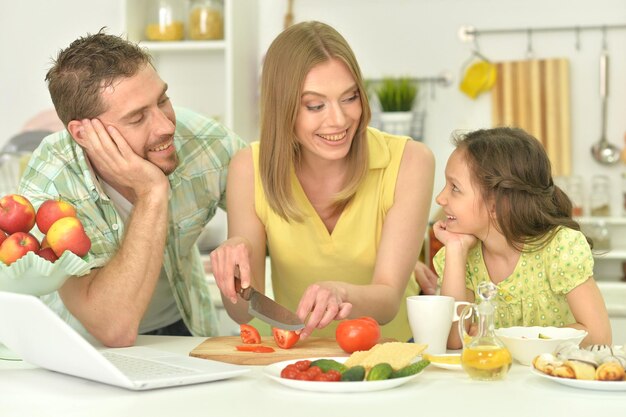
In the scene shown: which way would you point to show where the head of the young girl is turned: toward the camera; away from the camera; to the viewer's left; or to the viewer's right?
to the viewer's left

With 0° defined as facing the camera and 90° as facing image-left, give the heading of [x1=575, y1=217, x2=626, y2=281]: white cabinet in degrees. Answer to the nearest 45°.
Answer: approximately 0°

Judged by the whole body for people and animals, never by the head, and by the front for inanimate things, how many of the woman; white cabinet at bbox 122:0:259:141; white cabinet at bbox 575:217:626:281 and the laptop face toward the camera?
3

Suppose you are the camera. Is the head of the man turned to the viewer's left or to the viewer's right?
to the viewer's right

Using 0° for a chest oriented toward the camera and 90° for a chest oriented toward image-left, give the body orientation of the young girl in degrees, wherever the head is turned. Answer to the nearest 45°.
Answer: approximately 45°

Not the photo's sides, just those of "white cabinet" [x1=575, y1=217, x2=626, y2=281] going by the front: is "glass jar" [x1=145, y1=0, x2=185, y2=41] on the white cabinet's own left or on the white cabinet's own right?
on the white cabinet's own right

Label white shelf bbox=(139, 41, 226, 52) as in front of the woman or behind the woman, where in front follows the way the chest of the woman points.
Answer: behind
